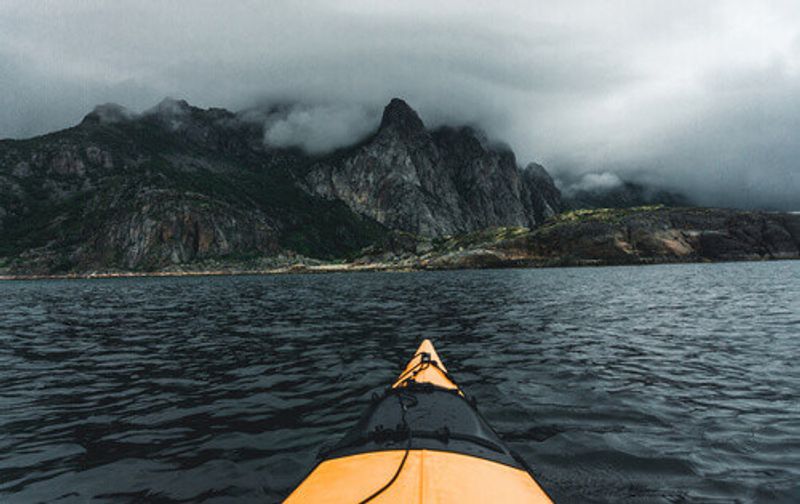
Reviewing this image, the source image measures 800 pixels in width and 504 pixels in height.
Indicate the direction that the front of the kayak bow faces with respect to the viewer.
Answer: facing away from the viewer
